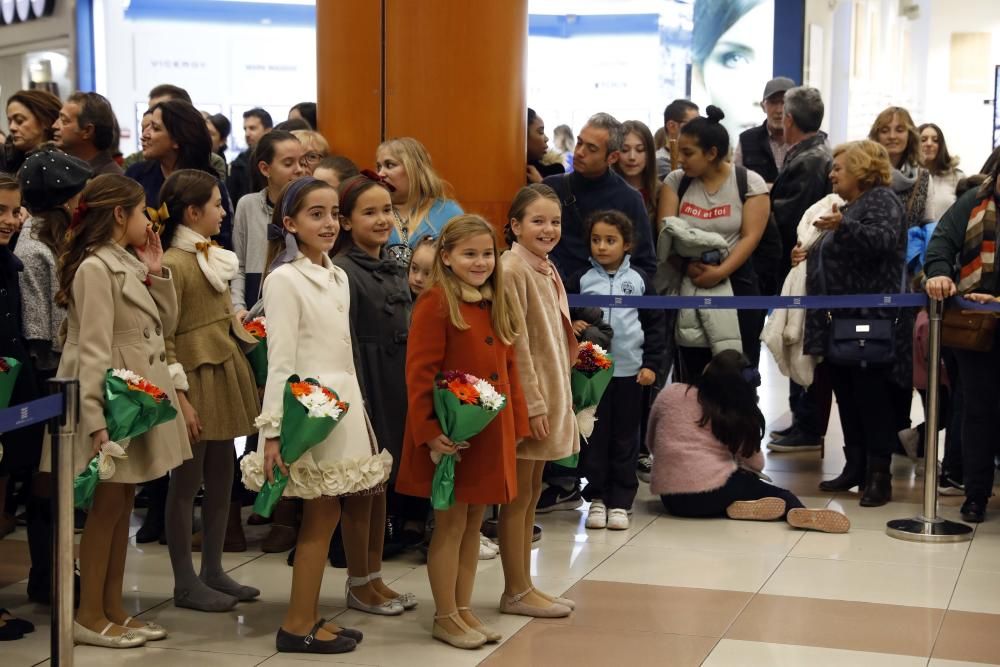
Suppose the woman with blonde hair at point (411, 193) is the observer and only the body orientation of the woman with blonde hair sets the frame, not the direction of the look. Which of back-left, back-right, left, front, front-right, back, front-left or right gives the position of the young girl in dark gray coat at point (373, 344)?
front-left

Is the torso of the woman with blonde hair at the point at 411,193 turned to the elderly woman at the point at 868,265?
no

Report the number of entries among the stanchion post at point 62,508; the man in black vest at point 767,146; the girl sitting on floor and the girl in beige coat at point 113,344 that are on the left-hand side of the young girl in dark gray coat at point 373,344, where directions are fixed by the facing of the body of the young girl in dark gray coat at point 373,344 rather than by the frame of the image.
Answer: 2

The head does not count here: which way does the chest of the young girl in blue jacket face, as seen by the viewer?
toward the camera

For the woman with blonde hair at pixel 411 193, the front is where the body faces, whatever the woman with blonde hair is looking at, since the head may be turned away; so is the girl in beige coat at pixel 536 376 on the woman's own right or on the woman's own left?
on the woman's own left

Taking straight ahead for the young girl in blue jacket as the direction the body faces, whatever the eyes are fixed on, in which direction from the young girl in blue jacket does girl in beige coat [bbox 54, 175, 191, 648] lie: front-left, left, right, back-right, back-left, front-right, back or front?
front-right

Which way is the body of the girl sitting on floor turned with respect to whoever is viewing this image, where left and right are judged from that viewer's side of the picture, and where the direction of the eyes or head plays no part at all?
facing away from the viewer and to the right of the viewer

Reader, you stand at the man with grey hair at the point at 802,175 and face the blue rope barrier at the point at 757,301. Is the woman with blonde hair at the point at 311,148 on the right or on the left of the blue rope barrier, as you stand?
right

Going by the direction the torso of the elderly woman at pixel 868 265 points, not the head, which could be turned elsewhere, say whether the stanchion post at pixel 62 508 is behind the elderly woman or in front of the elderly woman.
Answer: in front

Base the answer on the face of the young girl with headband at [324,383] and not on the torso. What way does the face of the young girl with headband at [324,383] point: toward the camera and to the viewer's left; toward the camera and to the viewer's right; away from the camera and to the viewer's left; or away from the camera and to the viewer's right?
toward the camera and to the viewer's right

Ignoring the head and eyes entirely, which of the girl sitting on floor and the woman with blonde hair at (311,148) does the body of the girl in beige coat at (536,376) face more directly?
the girl sitting on floor

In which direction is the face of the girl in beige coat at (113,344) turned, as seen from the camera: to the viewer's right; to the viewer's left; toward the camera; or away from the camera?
to the viewer's right
